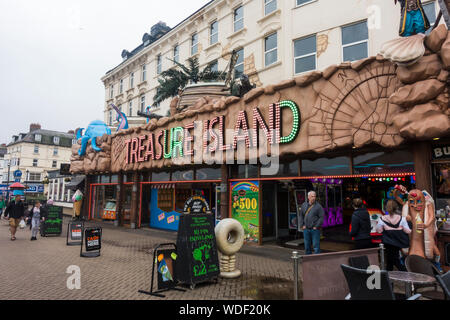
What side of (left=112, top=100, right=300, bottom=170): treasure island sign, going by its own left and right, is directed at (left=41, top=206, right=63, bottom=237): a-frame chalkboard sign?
right

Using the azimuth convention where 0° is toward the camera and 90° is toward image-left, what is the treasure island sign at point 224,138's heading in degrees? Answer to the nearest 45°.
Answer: approximately 45°

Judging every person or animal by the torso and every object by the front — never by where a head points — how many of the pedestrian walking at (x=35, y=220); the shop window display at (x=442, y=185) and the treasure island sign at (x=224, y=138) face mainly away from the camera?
0

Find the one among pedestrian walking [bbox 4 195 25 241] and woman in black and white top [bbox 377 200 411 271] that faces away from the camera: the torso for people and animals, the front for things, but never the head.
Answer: the woman in black and white top

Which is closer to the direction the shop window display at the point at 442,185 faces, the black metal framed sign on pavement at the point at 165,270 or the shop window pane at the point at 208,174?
the black metal framed sign on pavement

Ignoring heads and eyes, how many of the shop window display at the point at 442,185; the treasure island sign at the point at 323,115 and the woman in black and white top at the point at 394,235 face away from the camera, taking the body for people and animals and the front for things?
1

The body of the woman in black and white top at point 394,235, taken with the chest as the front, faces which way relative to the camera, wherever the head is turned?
away from the camera

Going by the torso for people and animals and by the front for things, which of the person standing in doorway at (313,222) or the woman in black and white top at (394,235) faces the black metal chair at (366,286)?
the person standing in doorway

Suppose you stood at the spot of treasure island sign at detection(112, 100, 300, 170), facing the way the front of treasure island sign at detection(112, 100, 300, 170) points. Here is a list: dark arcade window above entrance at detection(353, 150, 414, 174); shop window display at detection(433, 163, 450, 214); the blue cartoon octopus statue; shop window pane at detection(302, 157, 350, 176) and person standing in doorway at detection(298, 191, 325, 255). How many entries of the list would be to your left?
4

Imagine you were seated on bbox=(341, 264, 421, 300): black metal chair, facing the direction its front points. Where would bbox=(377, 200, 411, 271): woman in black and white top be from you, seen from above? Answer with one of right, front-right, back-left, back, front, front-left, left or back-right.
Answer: front-left

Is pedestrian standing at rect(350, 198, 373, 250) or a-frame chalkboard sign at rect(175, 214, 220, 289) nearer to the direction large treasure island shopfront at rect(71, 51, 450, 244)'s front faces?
the a-frame chalkboard sign

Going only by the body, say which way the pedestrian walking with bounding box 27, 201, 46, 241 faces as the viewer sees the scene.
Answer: toward the camera

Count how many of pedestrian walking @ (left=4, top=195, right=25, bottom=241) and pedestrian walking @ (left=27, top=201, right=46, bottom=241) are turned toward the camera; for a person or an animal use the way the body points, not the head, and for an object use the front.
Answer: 2

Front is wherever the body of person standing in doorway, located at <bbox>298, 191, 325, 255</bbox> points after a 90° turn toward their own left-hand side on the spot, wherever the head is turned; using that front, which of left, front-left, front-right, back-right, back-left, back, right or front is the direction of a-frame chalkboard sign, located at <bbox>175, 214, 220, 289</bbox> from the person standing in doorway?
back-right

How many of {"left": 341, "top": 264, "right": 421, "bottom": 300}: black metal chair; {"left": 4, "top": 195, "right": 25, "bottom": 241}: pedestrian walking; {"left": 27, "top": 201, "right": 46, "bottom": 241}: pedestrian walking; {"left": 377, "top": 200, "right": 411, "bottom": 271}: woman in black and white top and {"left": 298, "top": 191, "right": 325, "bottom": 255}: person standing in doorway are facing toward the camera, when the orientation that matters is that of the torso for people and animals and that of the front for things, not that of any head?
3

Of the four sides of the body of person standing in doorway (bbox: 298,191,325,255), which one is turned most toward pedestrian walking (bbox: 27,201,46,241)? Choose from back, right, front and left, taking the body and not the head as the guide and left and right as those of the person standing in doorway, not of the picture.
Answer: right

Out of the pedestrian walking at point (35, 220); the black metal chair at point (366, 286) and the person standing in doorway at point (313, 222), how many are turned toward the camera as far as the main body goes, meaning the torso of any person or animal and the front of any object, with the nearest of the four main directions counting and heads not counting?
2
